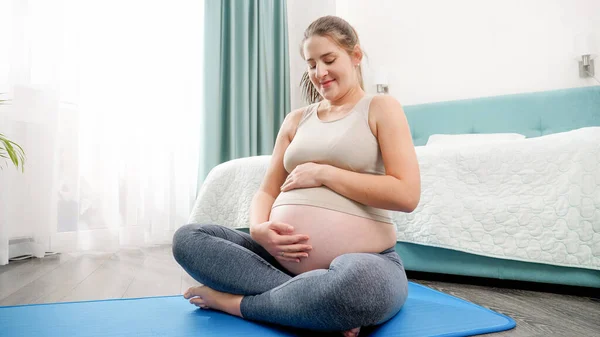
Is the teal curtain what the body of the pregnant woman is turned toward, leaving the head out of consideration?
no

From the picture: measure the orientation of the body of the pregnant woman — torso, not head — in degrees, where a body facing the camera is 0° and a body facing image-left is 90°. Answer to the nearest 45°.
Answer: approximately 45°

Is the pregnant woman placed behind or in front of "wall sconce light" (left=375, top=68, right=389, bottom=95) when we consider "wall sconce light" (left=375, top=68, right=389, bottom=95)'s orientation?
in front

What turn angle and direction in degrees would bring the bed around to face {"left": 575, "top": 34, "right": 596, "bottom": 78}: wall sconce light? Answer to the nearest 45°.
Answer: approximately 180°

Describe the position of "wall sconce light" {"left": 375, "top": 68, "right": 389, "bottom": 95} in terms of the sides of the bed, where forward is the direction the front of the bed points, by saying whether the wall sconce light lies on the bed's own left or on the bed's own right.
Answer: on the bed's own right

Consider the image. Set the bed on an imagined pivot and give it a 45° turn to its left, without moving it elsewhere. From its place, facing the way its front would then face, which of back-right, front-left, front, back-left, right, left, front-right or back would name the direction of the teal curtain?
back-right

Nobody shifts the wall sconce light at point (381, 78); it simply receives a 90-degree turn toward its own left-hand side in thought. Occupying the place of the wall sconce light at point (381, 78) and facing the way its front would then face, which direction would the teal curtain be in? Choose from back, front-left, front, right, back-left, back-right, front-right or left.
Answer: back-right

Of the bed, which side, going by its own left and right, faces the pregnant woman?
front

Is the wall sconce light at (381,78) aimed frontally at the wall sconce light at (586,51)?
no

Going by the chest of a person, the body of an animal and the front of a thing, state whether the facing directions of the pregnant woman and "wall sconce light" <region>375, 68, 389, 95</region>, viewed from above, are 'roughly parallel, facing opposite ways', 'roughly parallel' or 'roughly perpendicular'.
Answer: roughly parallel

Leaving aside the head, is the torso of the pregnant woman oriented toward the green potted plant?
no

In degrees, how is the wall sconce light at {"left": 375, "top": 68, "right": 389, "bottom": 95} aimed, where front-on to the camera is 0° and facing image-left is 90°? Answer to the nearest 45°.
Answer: approximately 45°

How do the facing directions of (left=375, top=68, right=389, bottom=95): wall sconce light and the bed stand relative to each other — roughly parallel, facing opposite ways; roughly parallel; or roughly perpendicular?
roughly parallel

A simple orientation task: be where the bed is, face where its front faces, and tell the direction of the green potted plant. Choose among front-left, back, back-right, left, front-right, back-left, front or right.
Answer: front-right

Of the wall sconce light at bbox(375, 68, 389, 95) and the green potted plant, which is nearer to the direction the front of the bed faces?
the green potted plant

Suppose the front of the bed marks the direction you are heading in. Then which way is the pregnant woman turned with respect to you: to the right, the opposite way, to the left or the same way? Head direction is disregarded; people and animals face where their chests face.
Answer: the same way

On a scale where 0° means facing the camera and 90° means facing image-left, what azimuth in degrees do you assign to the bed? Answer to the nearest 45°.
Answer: approximately 45°

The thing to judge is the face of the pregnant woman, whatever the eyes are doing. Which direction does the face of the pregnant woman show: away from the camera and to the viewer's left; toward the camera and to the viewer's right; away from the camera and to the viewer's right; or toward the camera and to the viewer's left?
toward the camera and to the viewer's left
